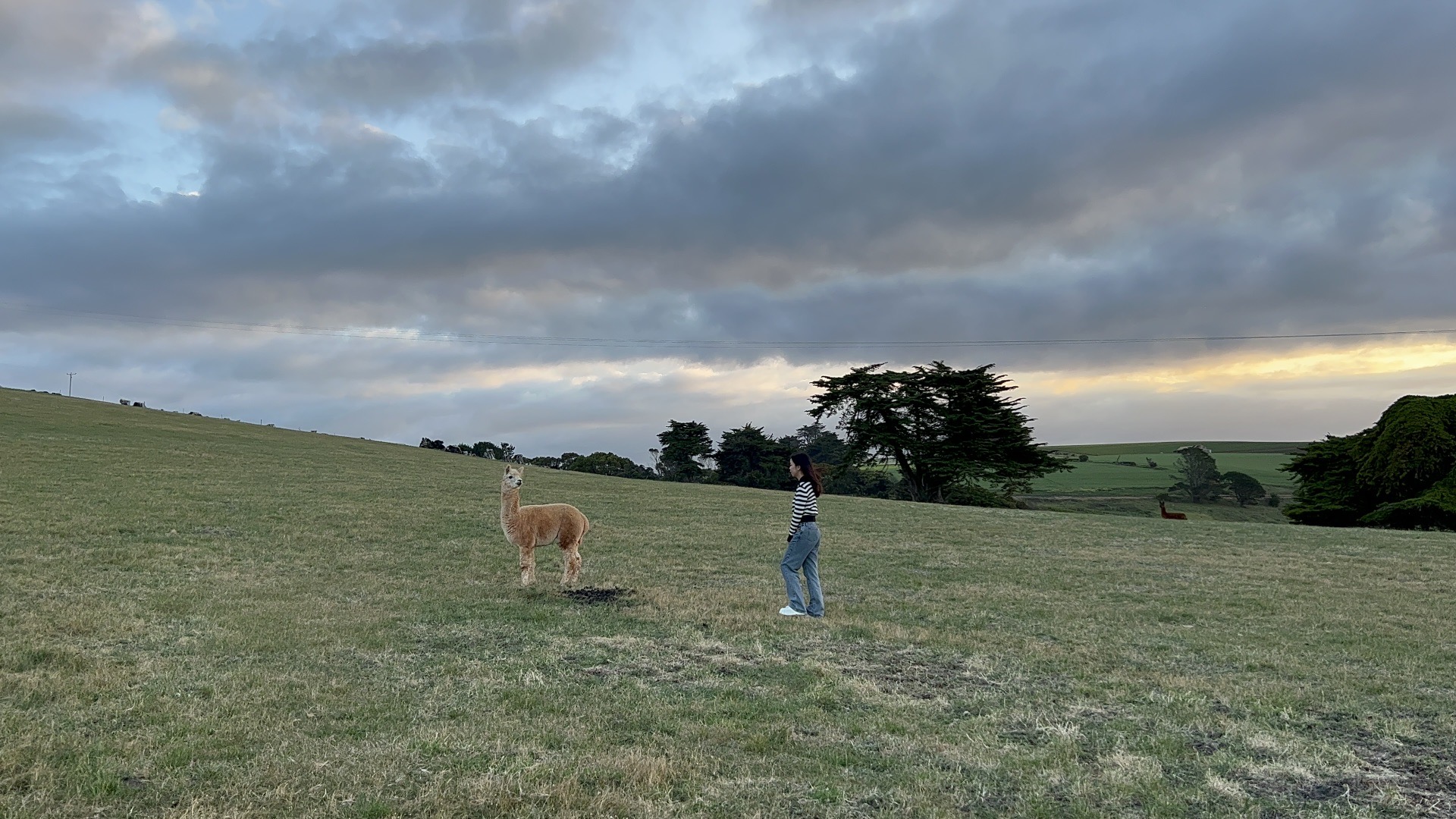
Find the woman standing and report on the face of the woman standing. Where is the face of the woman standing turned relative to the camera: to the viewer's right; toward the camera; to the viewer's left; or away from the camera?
to the viewer's left

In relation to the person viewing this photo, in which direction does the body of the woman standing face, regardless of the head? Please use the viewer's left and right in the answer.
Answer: facing to the left of the viewer

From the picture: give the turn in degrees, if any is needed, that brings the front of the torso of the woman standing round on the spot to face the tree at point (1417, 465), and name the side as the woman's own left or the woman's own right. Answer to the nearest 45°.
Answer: approximately 135° to the woman's own right

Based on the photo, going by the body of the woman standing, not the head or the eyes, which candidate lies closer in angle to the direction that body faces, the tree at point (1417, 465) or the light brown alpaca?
the light brown alpaca

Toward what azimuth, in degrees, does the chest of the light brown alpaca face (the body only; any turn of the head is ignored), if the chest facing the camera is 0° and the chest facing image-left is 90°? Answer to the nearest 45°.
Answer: approximately 90°

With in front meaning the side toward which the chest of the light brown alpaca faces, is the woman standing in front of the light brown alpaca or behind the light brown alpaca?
behind
